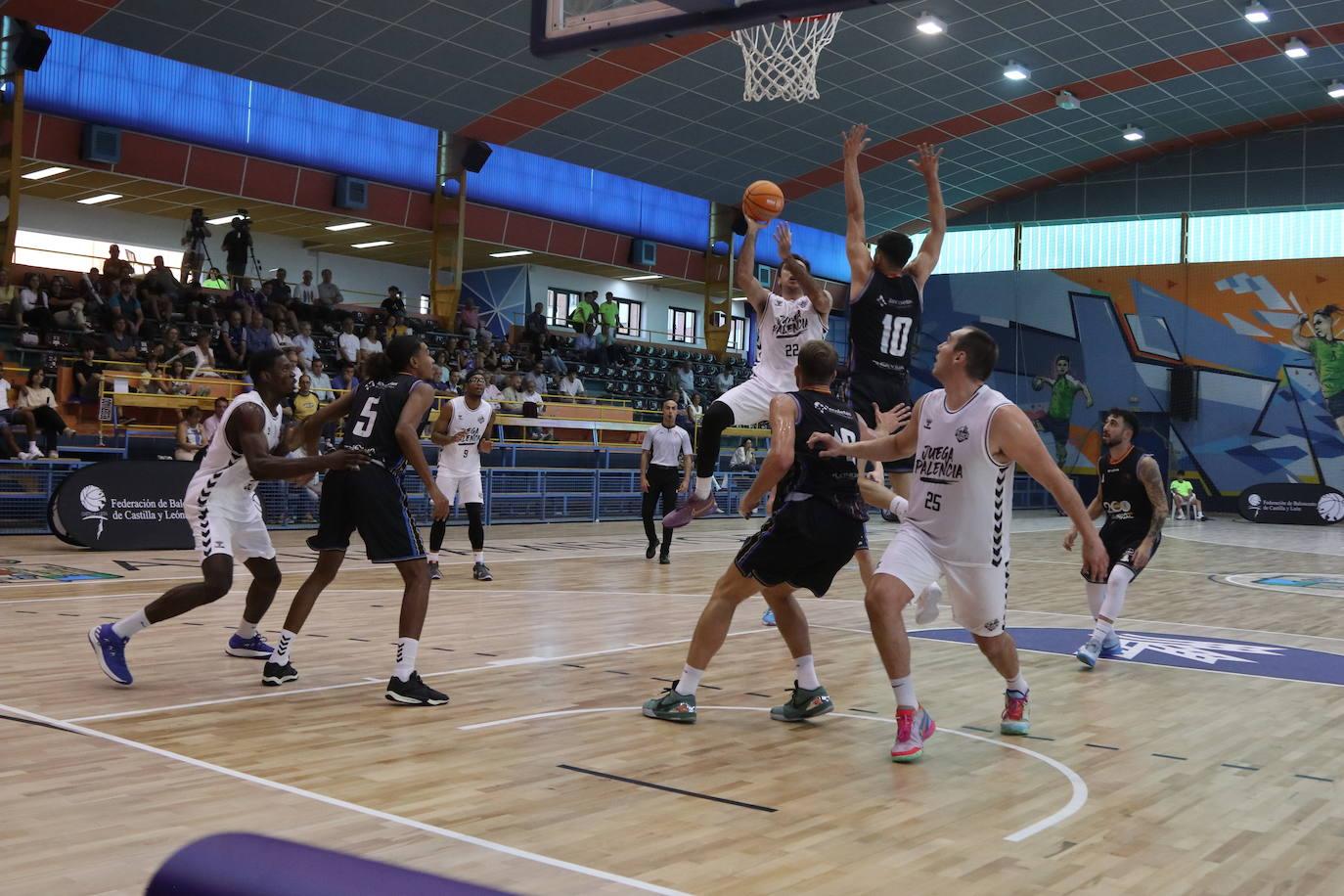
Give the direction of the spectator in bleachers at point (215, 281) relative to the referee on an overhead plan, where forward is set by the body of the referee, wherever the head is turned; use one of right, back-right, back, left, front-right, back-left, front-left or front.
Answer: back-right

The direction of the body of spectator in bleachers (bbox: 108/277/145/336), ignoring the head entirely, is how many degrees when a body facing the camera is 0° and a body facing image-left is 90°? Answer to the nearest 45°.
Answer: approximately 315°

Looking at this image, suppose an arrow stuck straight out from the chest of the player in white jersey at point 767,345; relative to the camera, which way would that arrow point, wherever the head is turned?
toward the camera

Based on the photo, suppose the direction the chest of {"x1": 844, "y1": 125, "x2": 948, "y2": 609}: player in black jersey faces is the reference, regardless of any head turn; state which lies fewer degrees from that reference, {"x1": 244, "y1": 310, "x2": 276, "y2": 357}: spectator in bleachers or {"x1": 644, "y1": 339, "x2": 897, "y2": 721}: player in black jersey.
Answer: the spectator in bleachers

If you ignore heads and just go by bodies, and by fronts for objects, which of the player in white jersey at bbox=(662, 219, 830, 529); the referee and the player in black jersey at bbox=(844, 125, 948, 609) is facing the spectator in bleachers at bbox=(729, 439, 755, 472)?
the player in black jersey

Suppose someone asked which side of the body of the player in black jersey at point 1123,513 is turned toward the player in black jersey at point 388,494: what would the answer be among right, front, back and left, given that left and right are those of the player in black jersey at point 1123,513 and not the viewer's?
front

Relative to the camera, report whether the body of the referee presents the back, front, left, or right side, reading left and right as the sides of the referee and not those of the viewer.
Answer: front

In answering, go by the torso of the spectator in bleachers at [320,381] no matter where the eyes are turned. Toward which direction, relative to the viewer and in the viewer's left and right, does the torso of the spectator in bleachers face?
facing the viewer and to the right of the viewer

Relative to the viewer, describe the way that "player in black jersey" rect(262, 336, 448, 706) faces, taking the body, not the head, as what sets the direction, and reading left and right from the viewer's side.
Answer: facing away from the viewer and to the right of the viewer

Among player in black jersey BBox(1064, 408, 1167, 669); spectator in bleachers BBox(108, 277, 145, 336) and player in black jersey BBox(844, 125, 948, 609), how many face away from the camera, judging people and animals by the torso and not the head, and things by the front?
1

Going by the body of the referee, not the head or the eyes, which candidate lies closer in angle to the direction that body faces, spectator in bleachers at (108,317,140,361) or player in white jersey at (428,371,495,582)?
the player in white jersey

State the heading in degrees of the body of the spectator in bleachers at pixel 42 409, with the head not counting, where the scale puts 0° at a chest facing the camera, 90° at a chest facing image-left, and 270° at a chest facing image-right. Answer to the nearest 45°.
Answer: approximately 315°

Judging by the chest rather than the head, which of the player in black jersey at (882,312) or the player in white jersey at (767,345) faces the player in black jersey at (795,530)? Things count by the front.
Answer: the player in white jersey
